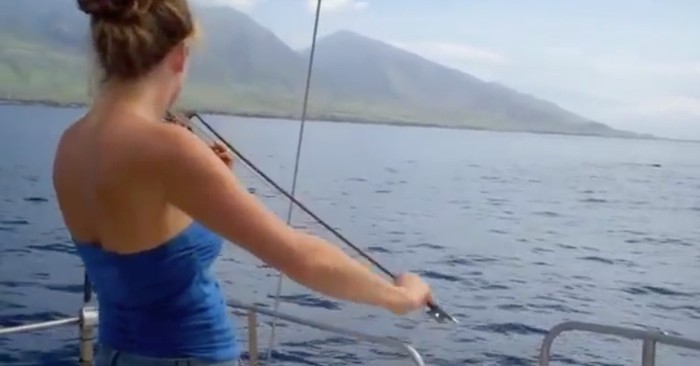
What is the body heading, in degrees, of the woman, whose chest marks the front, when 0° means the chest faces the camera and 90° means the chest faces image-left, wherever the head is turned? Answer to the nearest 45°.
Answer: approximately 225°

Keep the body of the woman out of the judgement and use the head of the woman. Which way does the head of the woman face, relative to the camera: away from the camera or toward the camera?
away from the camera
